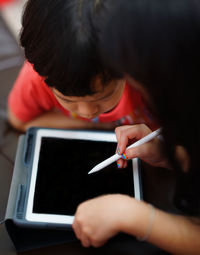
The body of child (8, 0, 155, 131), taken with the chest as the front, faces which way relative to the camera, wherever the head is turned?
toward the camera

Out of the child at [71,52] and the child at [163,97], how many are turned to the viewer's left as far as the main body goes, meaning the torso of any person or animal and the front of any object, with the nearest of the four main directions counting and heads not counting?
1

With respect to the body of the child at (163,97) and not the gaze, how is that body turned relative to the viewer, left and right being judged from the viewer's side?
facing to the left of the viewer

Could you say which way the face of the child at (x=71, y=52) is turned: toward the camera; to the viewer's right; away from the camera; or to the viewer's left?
toward the camera
